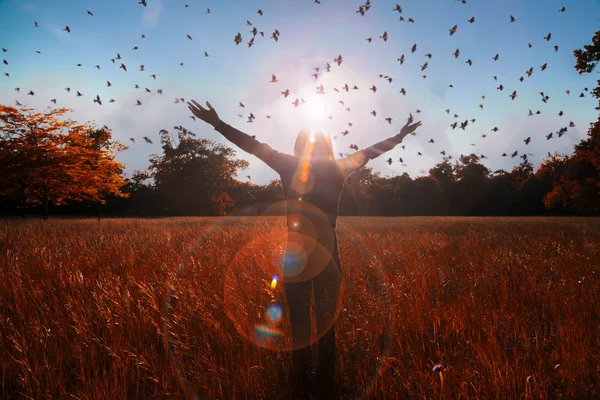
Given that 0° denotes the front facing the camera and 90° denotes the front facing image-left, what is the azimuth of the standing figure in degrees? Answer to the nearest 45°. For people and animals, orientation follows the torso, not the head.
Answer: approximately 180°

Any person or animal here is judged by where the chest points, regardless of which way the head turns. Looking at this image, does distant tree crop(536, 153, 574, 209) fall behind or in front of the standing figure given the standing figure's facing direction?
in front

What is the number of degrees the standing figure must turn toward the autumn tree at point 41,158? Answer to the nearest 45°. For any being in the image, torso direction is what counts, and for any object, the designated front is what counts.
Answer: approximately 45° to its left
